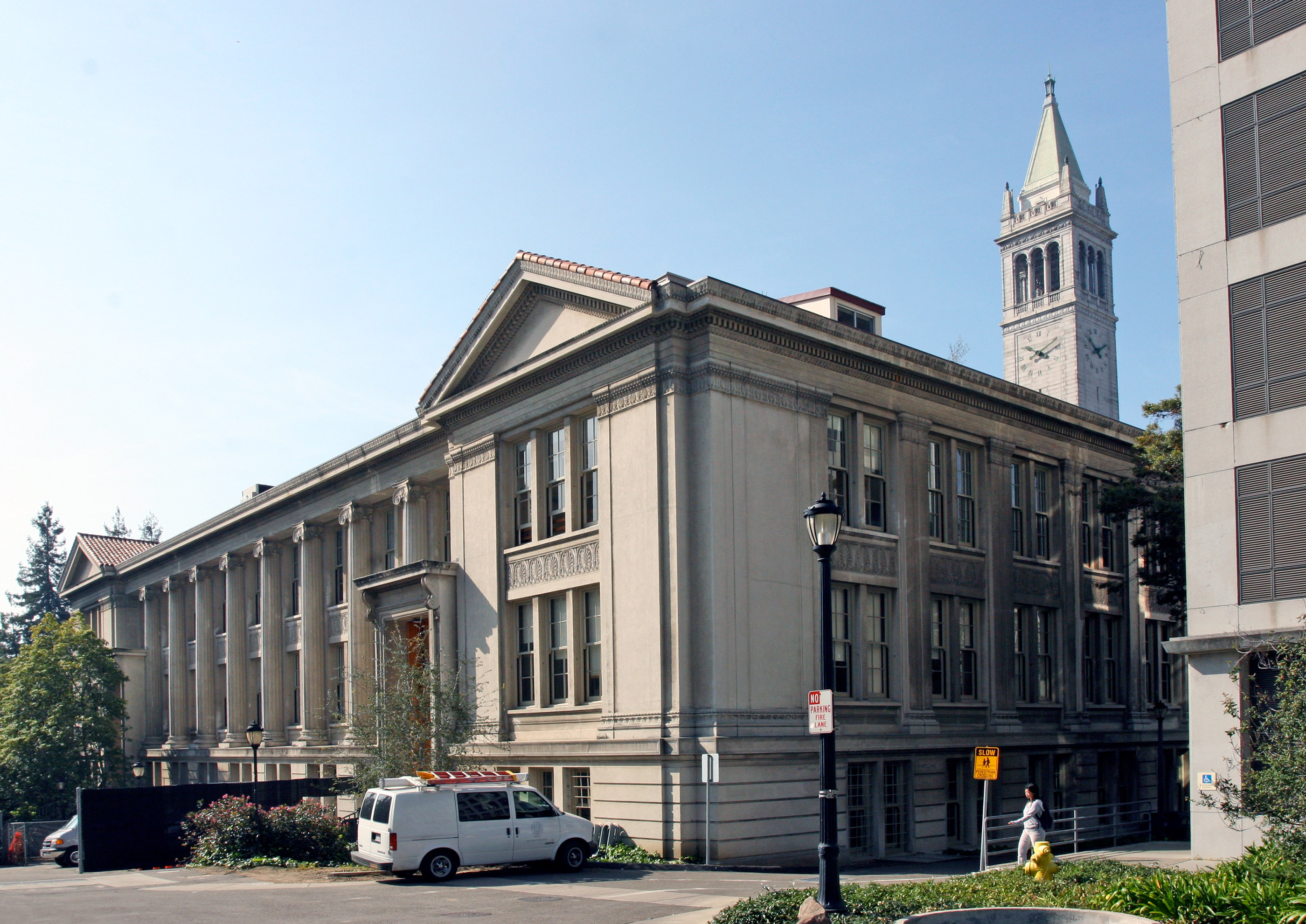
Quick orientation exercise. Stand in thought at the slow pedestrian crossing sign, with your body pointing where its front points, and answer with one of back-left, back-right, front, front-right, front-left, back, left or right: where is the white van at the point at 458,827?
right

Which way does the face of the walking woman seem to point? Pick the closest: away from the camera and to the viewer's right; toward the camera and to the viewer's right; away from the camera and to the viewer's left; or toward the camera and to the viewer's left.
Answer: toward the camera and to the viewer's left

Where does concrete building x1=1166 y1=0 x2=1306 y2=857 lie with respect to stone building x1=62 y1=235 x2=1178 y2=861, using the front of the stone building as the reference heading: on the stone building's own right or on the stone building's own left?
on the stone building's own left

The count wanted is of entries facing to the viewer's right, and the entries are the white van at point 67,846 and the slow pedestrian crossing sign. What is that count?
0

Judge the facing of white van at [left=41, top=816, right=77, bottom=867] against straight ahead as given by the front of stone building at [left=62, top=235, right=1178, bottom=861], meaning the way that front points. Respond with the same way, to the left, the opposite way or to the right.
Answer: the same way

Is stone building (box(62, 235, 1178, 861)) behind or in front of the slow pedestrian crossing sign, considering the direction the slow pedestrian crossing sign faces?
behind

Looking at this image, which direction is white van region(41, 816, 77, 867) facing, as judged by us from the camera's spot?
facing the viewer and to the left of the viewer

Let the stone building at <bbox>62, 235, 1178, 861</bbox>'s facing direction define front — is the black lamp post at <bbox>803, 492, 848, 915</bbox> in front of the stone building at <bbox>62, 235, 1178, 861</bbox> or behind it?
in front

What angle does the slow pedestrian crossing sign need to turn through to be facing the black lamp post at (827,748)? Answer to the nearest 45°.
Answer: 0° — it already faces it

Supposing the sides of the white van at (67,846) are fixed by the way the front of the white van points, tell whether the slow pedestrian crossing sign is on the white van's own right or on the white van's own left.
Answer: on the white van's own left

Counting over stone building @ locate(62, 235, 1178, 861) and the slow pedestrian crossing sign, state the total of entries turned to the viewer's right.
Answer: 0

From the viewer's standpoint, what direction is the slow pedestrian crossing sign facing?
toward the camera
